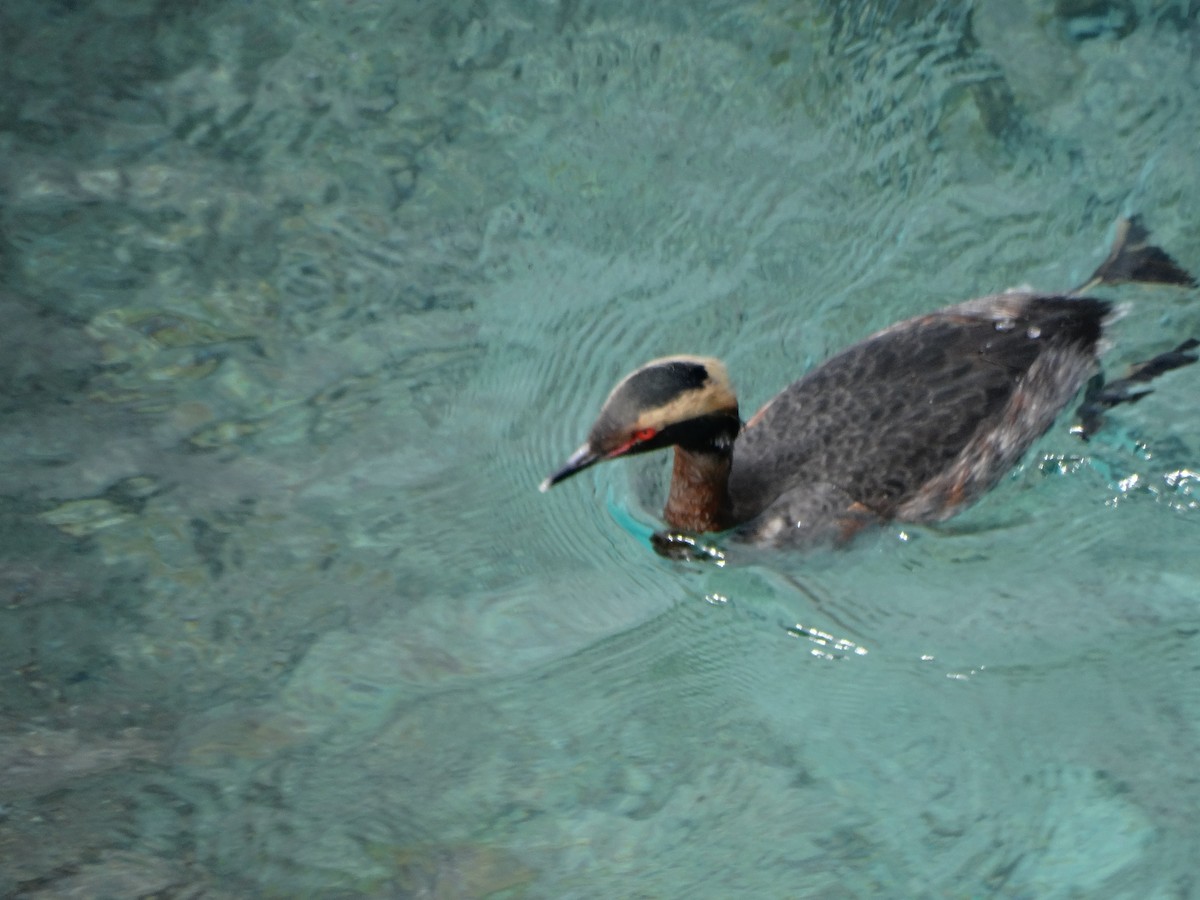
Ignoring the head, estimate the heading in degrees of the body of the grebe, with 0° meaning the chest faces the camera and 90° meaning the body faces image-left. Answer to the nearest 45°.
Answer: approximately 45°
